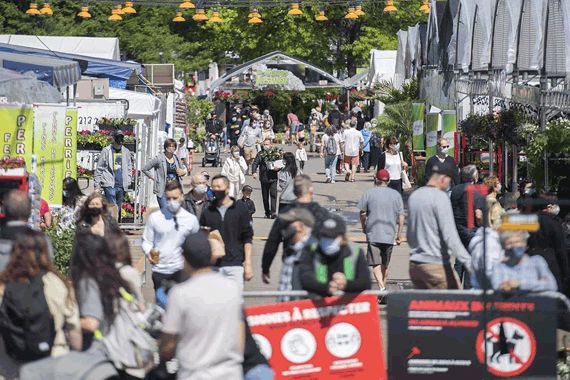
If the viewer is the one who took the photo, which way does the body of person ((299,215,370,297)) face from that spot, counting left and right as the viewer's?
facing the viewer

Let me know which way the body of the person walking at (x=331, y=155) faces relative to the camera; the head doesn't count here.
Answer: away from the camera

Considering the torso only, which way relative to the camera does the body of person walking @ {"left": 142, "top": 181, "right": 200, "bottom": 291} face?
toward the camera

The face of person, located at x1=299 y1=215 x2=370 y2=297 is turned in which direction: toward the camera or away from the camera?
toward the camera

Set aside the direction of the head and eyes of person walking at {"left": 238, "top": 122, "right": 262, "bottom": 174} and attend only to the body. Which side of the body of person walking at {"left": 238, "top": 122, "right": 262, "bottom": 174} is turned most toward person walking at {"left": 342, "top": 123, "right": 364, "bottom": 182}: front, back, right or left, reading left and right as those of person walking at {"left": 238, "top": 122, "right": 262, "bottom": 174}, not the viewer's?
left

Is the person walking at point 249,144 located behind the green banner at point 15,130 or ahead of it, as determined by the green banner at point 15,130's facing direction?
behind

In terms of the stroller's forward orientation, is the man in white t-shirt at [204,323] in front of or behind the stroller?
in front

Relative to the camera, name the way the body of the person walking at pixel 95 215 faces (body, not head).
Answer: toward the camera

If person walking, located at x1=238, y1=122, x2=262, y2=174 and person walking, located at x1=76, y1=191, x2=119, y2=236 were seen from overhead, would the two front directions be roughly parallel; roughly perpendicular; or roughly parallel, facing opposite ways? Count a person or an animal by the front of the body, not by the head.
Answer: roughly parallel

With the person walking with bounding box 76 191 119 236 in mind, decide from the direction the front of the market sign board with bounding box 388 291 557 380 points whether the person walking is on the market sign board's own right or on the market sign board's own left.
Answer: on the market sign board's own right

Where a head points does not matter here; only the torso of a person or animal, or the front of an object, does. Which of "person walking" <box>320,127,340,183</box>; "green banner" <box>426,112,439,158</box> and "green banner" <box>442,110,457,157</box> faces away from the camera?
the person walking
